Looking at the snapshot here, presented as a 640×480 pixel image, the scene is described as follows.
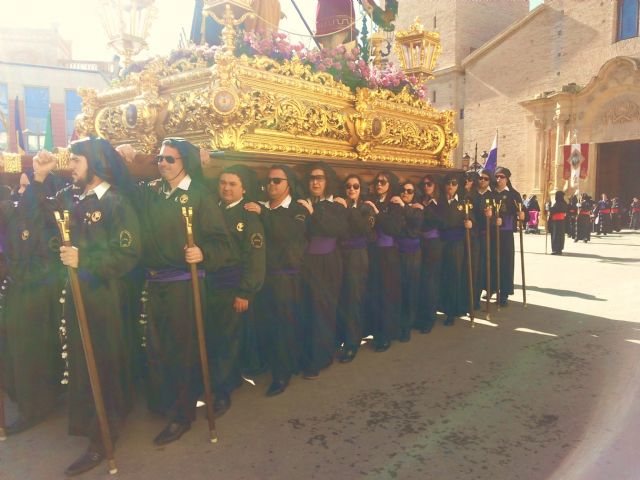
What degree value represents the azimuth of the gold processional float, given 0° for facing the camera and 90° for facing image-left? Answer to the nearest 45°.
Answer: approximately 45°

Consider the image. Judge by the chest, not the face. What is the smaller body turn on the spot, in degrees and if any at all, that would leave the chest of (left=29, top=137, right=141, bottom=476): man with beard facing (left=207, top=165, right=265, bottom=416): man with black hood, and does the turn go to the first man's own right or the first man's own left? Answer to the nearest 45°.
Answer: approximately 135° to the first man's own left
